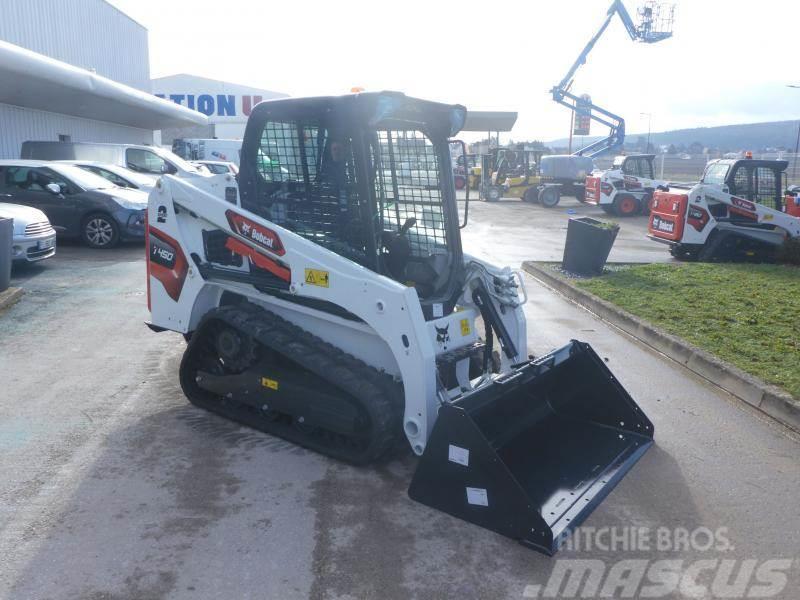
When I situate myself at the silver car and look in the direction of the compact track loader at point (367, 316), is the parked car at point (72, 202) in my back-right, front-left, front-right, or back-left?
back-left

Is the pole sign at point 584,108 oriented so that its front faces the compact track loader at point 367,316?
yes

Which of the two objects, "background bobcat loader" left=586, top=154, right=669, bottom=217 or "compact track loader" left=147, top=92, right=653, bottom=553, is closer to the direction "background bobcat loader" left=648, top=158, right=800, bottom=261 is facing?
the background bobcat loader

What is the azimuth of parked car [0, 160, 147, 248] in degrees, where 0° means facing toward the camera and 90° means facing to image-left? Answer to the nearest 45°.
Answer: approximately 315°

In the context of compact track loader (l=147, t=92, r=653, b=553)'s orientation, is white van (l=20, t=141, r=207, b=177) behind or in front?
behind

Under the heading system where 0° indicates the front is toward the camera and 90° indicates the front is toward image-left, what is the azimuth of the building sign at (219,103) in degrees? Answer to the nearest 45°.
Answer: approximately 0°

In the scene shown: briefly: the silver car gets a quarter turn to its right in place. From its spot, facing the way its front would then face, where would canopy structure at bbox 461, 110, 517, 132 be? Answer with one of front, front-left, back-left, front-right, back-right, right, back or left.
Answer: back

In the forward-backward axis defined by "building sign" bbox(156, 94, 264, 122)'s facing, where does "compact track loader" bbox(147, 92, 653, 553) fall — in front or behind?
in front

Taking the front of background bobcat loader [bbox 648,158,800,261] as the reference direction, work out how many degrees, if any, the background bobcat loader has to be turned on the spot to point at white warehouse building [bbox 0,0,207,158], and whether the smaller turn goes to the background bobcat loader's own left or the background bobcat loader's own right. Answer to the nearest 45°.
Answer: approximately 135° to the background bobcat loader's own left

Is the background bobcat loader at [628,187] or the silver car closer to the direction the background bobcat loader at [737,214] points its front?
the background bobcat loader

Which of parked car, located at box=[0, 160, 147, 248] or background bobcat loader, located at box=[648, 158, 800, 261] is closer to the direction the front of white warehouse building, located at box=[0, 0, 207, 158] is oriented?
the background bobcat loader

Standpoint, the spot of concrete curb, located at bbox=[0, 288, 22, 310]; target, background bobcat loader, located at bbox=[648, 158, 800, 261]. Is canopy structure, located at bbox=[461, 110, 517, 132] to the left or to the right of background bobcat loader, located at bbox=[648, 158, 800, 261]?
left

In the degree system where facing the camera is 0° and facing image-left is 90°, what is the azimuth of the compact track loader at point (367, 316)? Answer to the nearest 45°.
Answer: approximately 315°
